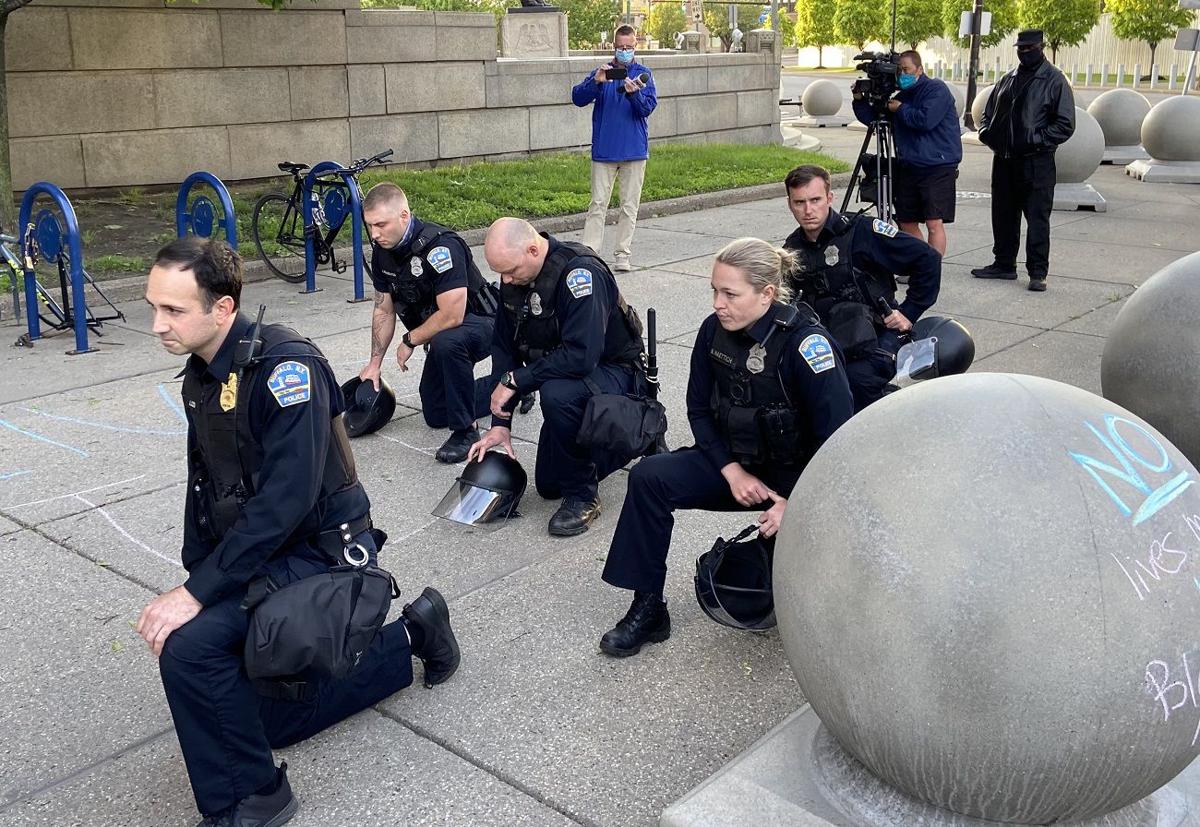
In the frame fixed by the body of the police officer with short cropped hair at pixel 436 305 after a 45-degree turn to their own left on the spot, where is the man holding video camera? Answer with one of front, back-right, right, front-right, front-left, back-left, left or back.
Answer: back-left

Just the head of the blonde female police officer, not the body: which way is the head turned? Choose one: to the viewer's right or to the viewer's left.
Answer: to the viewer's left

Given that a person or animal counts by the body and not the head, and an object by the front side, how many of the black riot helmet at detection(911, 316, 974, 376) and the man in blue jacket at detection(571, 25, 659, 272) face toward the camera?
1

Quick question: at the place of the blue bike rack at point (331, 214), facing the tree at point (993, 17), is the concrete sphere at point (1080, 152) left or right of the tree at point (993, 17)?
right

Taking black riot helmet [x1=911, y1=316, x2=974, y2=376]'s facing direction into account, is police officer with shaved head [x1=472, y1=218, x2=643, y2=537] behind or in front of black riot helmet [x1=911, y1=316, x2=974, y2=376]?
in front

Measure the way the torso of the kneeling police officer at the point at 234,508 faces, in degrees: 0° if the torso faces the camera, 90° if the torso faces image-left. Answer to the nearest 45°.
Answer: approximately 45°

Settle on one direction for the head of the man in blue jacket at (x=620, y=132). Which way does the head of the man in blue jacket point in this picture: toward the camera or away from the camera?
toward the camera

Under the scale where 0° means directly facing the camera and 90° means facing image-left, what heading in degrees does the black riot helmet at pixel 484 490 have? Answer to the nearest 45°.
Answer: approximately 45°

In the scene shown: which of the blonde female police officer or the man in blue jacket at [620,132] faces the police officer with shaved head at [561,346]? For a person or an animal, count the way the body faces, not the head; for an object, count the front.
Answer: the man in blue jacket

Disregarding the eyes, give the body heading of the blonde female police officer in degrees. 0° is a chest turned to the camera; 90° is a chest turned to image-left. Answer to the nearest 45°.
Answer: approximately 45°

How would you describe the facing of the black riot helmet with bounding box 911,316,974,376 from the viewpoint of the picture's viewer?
facing to the left of the viewer

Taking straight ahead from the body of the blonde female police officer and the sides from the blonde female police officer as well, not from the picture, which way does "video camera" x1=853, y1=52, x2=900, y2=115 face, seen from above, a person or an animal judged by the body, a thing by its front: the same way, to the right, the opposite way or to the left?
the same way

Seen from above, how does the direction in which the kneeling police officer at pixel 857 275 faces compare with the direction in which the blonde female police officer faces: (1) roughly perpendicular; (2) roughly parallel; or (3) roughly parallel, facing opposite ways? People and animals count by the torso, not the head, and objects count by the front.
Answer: roughly parallel

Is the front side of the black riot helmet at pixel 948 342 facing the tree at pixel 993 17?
no

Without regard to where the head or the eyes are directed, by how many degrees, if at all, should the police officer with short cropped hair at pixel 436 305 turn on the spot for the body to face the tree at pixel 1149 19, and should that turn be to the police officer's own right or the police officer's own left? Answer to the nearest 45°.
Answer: approximately 180°

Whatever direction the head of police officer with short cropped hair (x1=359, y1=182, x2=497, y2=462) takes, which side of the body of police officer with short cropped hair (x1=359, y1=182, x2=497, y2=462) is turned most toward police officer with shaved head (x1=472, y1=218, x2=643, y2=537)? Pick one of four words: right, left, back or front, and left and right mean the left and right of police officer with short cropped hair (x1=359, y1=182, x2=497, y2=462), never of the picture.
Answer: left

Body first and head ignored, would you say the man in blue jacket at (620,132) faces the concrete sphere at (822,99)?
no

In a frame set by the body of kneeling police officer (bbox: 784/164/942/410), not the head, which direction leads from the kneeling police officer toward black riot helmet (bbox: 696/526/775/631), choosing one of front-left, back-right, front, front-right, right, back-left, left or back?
front-left

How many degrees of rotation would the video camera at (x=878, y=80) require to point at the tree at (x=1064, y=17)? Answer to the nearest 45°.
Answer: approximately 135° to its right

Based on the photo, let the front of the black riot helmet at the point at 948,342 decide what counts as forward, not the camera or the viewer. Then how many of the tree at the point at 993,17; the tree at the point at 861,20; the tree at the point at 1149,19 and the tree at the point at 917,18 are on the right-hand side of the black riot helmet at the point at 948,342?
4
